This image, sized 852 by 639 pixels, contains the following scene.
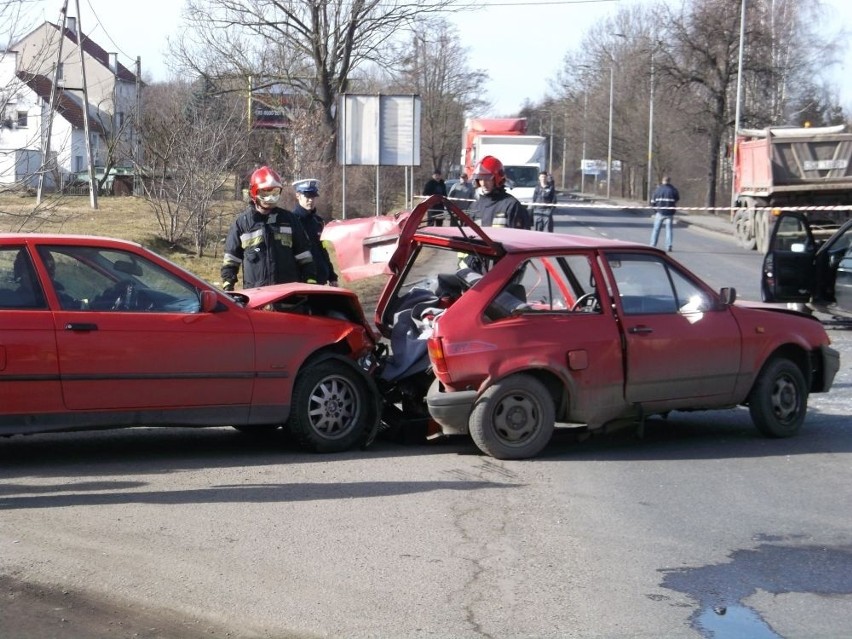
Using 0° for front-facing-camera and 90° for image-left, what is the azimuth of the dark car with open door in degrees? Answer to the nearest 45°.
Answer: approximately 135°

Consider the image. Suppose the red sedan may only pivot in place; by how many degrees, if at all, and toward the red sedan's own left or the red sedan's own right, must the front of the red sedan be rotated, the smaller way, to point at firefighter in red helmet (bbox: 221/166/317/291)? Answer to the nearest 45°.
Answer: approximately 45° to the red sedan's own left

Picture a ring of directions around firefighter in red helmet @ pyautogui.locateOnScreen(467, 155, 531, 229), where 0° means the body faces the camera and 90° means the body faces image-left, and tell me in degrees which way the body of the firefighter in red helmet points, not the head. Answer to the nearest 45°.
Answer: approximately 45°

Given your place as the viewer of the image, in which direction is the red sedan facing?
facing to the right of the viewer

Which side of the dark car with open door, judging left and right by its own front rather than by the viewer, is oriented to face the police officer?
left

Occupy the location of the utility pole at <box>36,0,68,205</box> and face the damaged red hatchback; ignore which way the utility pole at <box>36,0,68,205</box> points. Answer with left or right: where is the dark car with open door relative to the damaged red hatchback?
left

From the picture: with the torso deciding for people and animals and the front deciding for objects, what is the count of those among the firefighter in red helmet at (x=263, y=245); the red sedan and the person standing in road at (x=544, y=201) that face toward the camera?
2

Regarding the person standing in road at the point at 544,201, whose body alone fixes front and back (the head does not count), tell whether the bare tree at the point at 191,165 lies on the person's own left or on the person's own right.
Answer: on the person's own right

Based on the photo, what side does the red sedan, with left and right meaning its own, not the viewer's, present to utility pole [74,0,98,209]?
left
